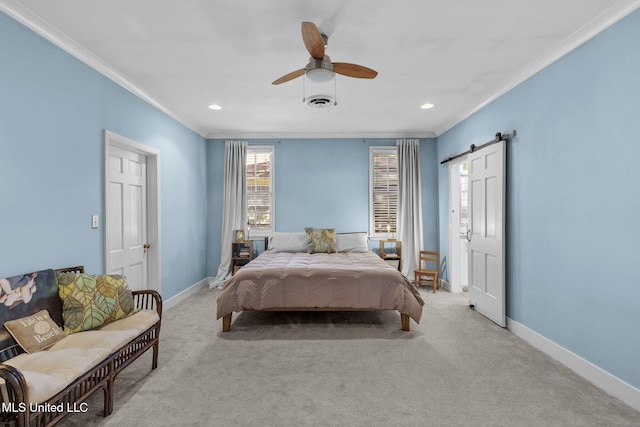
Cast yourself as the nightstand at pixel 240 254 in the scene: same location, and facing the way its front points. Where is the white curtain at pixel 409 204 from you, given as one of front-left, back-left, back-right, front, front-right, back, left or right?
left

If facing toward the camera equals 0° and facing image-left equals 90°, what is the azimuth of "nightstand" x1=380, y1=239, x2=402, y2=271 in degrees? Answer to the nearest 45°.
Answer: approximately 0°

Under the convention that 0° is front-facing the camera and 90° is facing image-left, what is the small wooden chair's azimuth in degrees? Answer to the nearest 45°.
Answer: approximately 45°

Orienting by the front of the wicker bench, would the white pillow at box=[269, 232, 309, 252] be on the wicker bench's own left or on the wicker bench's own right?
on the wicker bench's own left

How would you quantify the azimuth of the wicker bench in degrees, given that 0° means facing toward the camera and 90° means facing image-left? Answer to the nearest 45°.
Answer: approximately 315°

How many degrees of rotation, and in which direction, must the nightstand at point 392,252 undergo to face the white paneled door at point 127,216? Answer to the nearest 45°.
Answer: approximately 45° to its right

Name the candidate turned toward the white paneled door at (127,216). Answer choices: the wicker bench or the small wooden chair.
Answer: the small wooden chair

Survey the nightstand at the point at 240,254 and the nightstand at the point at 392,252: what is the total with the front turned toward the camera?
2

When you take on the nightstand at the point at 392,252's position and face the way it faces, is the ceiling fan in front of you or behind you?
in front

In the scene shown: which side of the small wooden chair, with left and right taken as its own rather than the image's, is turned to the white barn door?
left

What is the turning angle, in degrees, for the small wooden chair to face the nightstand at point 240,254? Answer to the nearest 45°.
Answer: approximately 45° to its right
